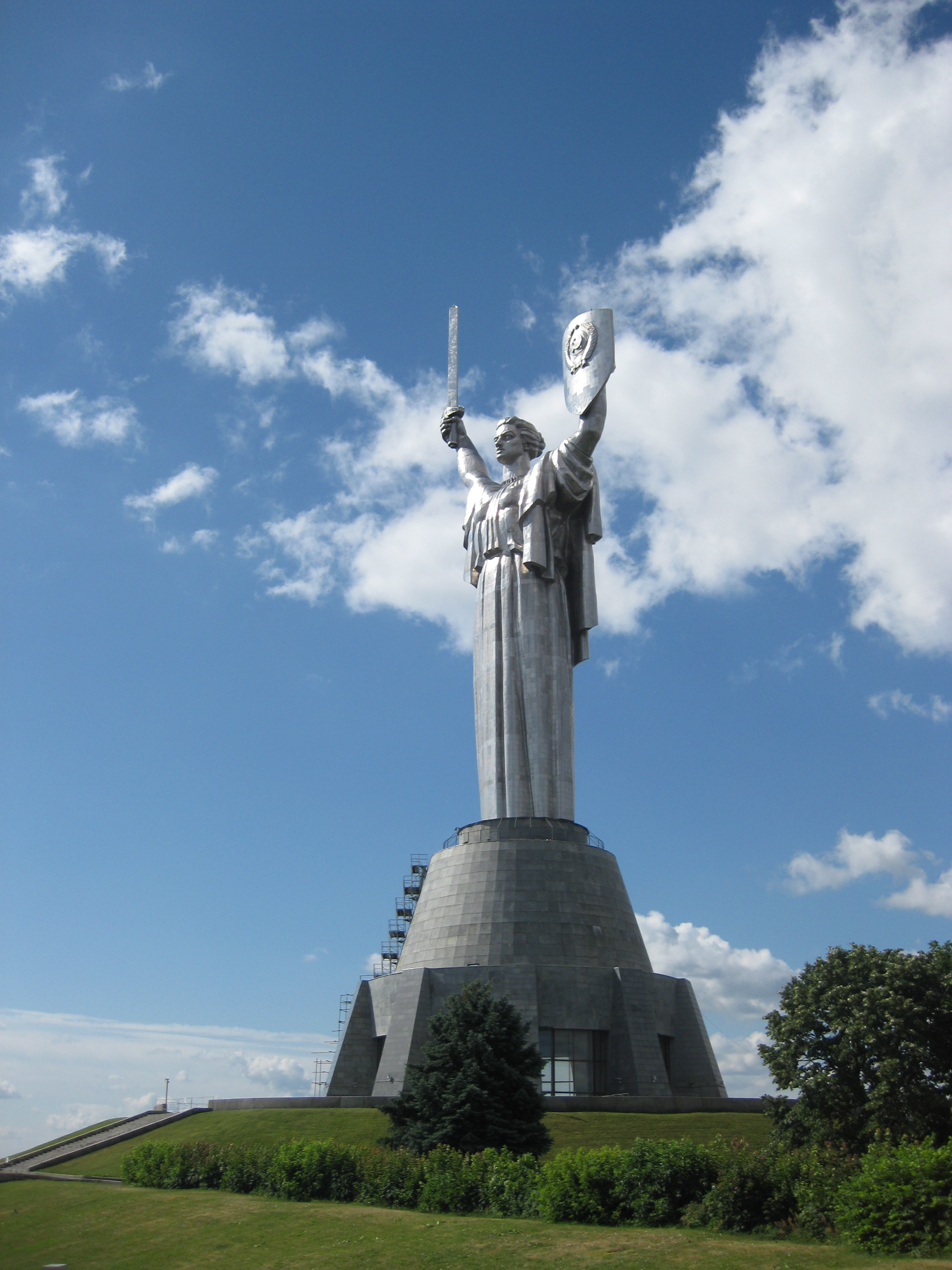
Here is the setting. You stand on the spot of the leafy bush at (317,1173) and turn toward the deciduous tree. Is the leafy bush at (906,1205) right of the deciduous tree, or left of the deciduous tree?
right

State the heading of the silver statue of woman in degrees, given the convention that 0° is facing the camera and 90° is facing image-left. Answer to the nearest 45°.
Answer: approximately 45°
